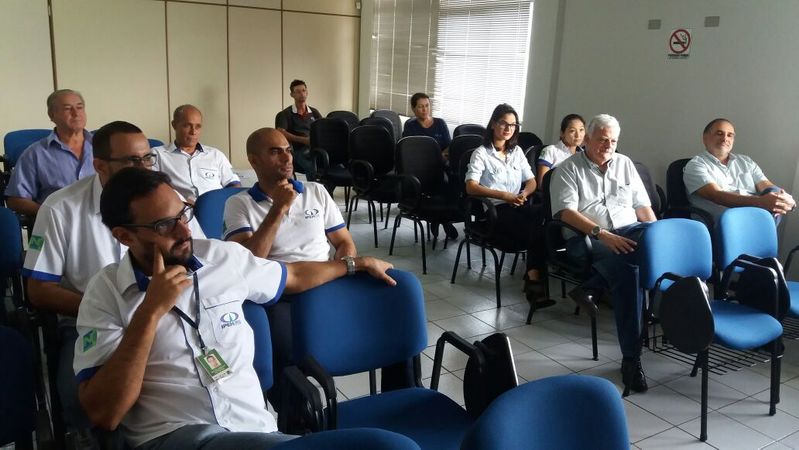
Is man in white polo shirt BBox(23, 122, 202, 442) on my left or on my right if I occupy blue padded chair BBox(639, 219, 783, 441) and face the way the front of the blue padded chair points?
on my right

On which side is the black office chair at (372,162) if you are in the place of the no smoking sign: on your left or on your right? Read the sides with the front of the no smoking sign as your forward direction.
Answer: on your right
